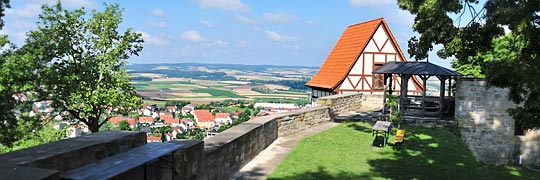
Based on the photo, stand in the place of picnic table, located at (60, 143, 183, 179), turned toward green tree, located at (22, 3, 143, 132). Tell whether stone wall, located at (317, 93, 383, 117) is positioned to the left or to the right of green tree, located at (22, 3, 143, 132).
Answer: right

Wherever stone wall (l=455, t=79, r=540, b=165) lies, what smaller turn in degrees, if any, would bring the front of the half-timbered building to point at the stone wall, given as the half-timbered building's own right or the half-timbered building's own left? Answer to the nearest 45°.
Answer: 0° — it already faces it

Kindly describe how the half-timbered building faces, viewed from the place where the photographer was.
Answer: facing the viewer and to the right of the viewer

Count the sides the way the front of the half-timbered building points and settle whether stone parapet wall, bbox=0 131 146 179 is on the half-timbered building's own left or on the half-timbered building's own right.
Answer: on the half-timbered building's own right

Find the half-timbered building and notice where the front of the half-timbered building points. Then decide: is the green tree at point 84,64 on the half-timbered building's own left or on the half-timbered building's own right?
on the half-timbered building's own right

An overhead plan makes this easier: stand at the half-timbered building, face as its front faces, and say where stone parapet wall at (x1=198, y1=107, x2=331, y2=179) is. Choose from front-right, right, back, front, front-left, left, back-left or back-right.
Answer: front-right

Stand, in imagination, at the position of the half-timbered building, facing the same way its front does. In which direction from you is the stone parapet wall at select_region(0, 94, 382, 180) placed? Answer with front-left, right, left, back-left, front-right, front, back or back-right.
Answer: front-right

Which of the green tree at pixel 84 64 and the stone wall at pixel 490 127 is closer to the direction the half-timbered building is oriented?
the stone wall

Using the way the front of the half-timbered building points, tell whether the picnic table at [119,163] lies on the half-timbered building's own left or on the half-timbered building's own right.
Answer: on the half-timbered building's own right
